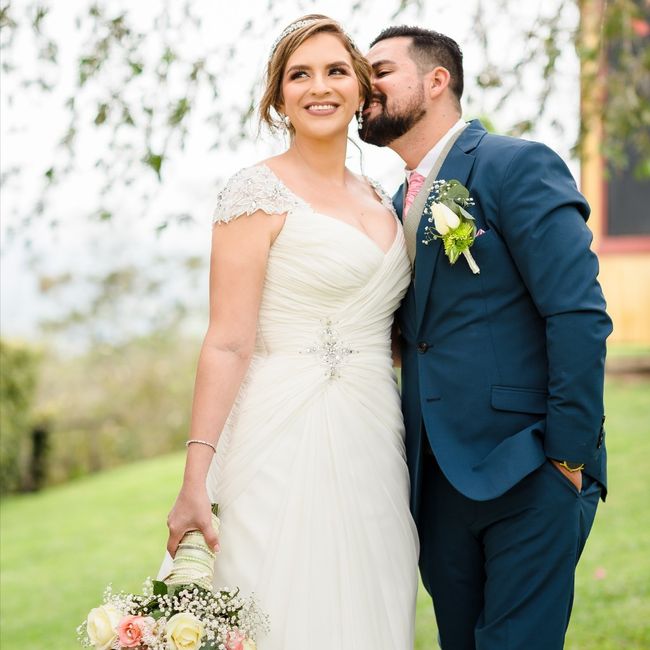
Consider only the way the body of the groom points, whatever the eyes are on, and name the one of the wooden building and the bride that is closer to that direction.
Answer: the bride

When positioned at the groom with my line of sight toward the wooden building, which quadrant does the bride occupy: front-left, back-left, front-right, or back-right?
back-left

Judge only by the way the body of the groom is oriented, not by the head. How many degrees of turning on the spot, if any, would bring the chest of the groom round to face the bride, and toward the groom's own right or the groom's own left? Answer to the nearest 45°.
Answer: approximately 45° to the groom's own right

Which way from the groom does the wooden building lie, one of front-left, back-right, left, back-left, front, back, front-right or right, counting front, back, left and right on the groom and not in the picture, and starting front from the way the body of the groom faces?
back-right

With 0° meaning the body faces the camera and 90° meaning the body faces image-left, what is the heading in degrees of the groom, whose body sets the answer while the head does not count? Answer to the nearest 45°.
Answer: approximately 45°

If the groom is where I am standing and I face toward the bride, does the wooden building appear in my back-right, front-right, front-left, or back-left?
back-right
